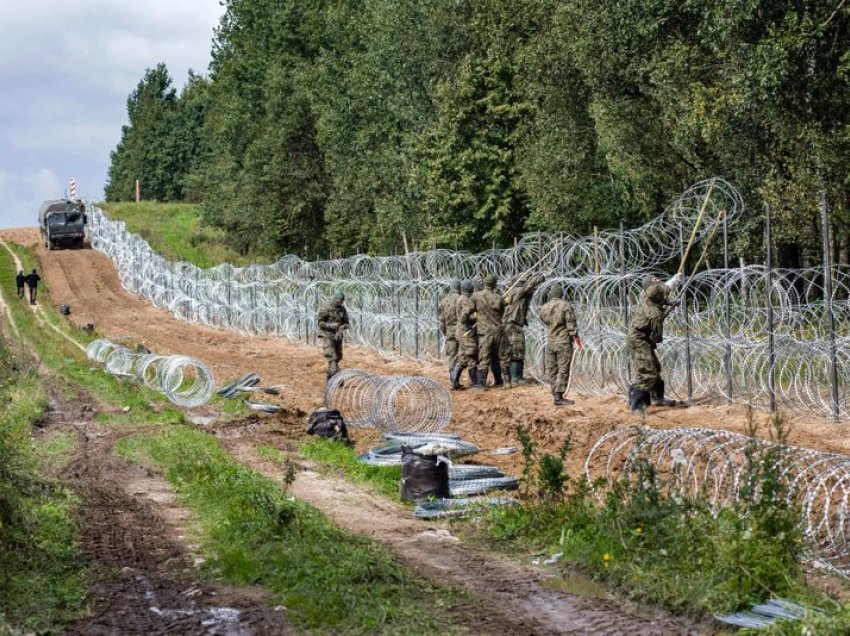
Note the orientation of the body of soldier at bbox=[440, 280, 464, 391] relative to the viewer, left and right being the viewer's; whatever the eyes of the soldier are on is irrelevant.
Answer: facing away from the viewer and to the right of the viewer

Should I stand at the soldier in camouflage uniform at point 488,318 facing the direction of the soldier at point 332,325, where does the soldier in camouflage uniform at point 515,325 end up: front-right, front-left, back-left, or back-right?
back-right

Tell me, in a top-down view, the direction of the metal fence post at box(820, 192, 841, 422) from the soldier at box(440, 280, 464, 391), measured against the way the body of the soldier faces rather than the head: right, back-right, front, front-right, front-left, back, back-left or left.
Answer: right

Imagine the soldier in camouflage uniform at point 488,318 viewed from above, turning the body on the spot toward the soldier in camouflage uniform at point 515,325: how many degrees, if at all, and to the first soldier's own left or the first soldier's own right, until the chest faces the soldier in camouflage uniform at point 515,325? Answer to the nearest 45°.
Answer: approximately 45° to the first soldier's own right

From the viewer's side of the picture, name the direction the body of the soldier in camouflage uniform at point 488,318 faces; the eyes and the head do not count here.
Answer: away from the camera

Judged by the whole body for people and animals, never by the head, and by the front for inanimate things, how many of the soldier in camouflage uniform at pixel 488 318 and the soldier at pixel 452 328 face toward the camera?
0
